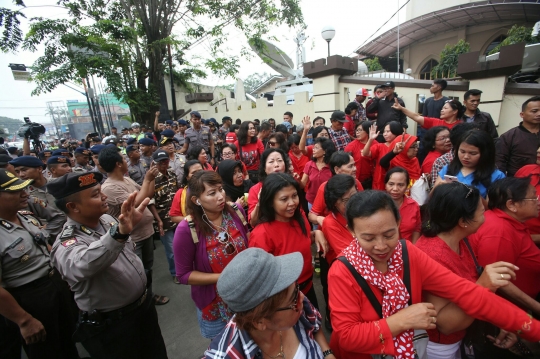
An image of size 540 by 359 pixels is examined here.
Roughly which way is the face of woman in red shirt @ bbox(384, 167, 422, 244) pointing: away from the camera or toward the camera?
toward the camera

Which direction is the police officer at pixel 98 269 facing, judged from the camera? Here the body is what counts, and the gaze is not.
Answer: to the viewer's right

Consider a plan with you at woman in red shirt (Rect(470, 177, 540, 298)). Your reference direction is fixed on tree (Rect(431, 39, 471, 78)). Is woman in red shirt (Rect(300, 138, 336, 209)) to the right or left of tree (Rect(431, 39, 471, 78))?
left

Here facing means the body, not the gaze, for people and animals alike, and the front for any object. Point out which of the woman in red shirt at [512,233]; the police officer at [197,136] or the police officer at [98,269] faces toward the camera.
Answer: the police officer at [197,136]

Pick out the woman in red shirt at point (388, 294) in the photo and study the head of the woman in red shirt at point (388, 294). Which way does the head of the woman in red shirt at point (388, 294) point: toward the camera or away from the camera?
toward the camera

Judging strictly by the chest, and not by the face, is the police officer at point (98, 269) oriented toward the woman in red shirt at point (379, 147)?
yes

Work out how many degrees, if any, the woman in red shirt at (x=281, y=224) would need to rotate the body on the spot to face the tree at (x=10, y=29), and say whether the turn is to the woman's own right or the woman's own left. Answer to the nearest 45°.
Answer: approximately 180°

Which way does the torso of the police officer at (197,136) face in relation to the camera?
toward the camera

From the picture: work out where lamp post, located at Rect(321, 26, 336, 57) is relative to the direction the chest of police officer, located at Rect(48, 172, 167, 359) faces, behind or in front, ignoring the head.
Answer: in front

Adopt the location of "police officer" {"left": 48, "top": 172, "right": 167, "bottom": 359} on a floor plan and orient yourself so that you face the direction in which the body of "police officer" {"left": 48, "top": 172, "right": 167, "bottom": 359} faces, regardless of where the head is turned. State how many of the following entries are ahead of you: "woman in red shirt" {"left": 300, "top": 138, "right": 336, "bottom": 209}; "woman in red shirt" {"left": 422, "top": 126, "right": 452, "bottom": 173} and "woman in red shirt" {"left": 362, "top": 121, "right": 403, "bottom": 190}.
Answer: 3

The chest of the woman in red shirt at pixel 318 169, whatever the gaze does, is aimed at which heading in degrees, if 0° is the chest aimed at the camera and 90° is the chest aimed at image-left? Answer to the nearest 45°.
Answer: approximately 45°

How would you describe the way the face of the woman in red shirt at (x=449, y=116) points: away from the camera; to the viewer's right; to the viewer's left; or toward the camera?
to the viewer's left

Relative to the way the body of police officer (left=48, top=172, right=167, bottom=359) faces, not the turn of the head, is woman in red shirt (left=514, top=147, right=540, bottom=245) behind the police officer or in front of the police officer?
in front

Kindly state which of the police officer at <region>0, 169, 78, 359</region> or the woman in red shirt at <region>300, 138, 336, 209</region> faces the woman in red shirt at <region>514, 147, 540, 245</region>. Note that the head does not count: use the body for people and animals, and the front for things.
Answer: the police officer

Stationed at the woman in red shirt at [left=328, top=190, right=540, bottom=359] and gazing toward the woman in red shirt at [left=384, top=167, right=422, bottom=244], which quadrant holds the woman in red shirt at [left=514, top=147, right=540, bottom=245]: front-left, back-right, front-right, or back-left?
front-right

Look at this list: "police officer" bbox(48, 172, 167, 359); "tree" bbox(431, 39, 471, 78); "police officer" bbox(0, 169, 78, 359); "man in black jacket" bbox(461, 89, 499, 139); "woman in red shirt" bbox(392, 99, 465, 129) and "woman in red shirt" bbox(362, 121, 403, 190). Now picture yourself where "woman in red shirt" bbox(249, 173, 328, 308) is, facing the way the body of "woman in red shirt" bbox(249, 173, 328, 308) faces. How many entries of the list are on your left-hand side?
4

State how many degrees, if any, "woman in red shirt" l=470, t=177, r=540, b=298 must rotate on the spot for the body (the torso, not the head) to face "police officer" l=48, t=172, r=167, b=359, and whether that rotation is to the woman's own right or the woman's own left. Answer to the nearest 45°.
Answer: approximately 135° to the woman's own right
